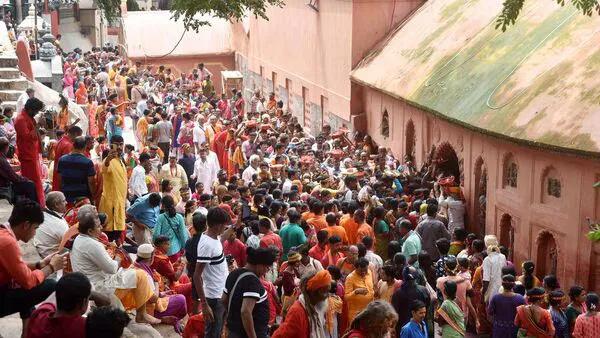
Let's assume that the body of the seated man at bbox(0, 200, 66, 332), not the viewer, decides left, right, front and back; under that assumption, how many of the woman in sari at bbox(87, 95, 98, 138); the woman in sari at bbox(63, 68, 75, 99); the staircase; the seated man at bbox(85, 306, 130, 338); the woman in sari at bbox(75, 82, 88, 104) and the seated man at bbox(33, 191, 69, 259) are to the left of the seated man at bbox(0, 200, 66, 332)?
5

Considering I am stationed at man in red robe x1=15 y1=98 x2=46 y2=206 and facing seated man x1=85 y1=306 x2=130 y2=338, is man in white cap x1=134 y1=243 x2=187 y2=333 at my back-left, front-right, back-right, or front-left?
front-left

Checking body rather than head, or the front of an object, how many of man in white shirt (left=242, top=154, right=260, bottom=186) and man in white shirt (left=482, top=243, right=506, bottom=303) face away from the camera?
1

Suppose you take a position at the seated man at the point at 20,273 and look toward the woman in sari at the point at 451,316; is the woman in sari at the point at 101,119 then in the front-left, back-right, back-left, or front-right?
front-left

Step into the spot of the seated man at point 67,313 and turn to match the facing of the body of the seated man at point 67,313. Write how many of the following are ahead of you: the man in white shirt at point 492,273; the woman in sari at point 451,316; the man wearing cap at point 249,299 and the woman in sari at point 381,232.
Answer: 4

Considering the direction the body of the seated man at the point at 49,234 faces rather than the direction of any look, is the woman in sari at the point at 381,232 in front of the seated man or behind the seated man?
in front

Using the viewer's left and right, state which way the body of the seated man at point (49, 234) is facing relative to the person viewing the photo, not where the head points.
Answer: facing away from the viewer and to the right of the viewer

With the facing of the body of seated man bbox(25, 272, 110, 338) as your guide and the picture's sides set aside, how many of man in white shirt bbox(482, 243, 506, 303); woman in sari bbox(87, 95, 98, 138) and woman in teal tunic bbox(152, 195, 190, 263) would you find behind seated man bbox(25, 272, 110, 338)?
0

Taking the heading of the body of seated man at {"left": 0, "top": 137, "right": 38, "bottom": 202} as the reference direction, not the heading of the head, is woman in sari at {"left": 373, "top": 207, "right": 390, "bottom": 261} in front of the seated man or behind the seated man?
in front

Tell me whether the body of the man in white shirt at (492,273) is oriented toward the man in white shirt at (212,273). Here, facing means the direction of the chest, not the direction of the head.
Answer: no

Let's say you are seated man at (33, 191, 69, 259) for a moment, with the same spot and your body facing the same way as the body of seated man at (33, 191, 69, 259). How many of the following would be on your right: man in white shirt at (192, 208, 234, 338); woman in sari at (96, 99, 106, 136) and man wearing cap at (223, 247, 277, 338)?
2

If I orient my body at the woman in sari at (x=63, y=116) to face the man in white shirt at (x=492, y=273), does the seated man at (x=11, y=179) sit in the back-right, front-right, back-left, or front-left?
front-right

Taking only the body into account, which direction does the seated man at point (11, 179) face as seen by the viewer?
to the viewer's right

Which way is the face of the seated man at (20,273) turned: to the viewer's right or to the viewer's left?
to the viewer's right

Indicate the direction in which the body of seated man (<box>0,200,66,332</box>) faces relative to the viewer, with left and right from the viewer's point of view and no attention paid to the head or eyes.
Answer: facing to the right of the viewer

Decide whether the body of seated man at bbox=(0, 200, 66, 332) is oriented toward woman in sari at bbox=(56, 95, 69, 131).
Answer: no

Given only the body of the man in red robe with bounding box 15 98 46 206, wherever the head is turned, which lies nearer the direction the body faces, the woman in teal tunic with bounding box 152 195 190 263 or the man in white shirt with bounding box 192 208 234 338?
the woman in teal tunic

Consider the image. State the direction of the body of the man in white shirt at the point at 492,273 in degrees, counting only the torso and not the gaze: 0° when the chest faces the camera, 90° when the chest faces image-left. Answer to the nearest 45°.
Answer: approximately 180°
